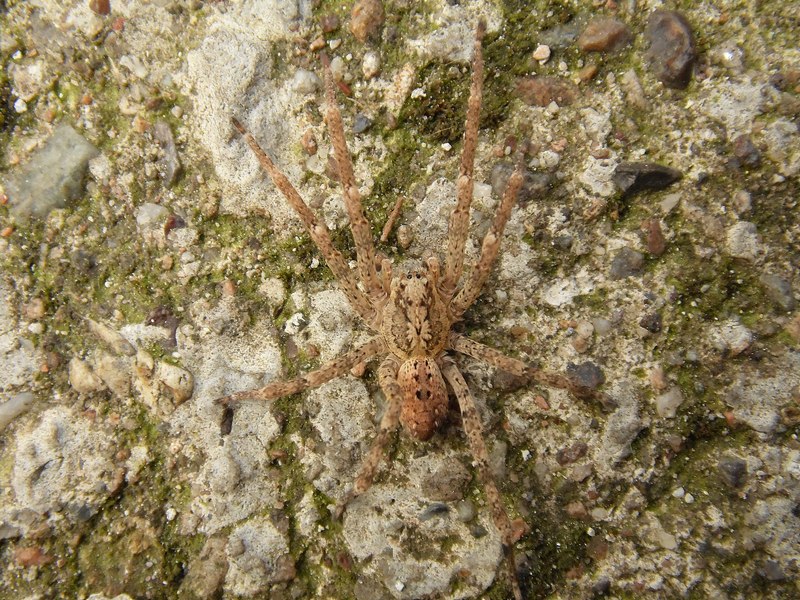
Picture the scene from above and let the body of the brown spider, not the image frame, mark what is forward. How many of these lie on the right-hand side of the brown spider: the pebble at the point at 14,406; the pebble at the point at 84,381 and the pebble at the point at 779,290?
1

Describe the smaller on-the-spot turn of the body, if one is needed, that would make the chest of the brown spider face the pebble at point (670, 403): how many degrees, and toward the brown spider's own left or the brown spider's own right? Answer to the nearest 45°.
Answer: approximately 90° to the brown spider's own right

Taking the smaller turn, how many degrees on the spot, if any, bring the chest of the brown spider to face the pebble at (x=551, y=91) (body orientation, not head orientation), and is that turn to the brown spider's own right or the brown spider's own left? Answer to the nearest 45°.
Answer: approximately 90° to the brown spider's own right

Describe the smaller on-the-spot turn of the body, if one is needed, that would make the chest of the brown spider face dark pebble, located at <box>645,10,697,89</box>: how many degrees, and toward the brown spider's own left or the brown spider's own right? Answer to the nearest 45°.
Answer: approximately 90° to the brown spider's own right

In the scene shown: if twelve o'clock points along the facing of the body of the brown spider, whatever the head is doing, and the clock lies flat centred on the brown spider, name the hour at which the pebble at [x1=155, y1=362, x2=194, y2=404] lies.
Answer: The pebble is roughly at 9 o'clock from the brown spider.

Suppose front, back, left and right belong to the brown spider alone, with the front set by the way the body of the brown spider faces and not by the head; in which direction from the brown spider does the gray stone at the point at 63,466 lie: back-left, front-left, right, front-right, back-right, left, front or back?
left

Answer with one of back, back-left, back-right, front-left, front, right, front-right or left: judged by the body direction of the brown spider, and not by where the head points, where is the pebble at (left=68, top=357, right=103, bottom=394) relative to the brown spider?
left

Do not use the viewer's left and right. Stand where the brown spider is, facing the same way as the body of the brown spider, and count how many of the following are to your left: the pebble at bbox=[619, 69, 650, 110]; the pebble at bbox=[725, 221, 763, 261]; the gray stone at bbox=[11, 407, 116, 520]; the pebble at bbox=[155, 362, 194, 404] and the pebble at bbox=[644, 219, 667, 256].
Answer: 2

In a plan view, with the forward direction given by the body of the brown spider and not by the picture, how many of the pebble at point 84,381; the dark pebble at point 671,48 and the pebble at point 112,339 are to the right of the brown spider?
1

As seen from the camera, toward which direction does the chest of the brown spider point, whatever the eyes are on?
away from the camera

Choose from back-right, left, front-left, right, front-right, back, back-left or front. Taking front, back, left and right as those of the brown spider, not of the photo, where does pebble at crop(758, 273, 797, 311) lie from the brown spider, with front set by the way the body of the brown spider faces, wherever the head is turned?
right

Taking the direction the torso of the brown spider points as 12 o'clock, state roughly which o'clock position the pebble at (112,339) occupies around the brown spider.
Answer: The pebble is roughly at 9 o'clock from the brown spider.

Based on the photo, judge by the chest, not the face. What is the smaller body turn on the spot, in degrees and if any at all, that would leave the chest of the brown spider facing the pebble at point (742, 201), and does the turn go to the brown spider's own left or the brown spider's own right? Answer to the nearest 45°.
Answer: approximately 90° to the brown spider's own right

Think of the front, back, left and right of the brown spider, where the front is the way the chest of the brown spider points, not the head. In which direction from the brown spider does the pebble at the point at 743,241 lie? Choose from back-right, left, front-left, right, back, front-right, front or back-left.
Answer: right
